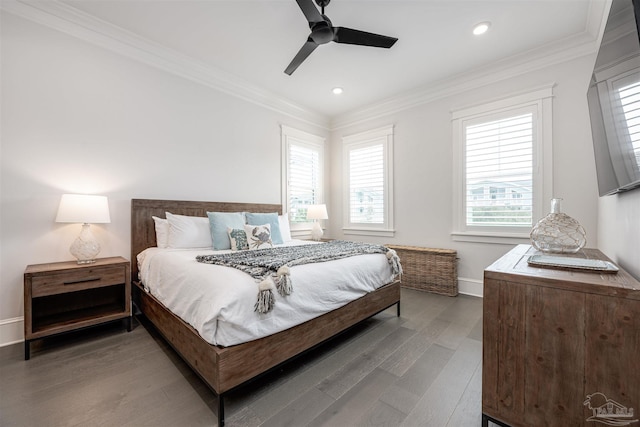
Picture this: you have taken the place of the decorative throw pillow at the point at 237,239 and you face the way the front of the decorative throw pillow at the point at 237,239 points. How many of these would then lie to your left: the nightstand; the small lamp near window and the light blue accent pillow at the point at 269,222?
2

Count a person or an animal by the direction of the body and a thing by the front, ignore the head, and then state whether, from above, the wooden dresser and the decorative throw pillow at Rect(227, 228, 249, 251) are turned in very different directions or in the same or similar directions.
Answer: very different directions

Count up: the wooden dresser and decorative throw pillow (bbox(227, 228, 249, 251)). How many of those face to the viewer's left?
1

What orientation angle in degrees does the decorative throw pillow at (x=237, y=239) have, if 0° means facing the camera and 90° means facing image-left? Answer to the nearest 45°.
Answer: approximately 315°

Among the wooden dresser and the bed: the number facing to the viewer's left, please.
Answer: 1

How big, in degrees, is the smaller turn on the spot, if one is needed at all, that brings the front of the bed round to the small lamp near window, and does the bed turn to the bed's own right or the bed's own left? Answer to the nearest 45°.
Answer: approximately 90° to the bed's own left

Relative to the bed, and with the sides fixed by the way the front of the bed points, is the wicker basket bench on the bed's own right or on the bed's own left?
on the bed's own left

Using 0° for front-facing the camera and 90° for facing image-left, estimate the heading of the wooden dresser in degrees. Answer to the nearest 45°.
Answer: approximately 90°

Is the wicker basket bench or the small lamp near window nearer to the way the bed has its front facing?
the wicker basket bench

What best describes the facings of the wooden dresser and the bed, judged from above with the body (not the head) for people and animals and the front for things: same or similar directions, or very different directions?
very different directions

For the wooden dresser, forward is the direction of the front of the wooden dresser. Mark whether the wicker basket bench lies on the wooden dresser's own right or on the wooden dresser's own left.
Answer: on the wooden dresser's own right

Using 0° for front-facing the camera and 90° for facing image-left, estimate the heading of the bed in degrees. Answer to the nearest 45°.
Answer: approximately 315°
